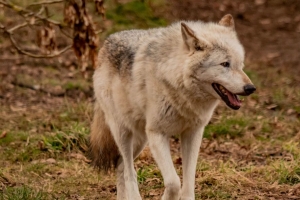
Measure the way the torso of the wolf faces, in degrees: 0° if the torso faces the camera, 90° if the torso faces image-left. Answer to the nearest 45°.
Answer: approximately 315°
